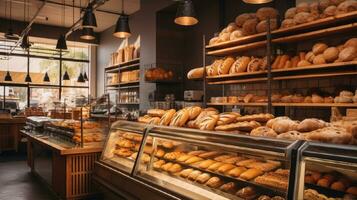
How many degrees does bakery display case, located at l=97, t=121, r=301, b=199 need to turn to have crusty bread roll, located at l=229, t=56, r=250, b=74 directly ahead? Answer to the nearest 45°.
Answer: approximately 135° to its right

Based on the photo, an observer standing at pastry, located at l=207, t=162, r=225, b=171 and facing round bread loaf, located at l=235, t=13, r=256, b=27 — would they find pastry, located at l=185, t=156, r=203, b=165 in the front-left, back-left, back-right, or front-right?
front-left

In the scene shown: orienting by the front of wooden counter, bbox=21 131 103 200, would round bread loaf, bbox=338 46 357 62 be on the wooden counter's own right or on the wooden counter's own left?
on the wooden counter's own left

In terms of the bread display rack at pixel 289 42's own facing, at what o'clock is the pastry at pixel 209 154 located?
The pastry is roughly at 11 o'clock from the bread display rack.

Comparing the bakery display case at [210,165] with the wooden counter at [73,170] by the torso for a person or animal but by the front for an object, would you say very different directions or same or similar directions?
same or similar directions

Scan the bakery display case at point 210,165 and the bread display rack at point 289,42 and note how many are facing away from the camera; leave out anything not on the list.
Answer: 0

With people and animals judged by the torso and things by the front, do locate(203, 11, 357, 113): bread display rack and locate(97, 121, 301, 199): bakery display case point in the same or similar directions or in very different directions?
same or similar directions

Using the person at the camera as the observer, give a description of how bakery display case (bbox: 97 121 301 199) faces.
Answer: facing the viewer and to the left of the viewer

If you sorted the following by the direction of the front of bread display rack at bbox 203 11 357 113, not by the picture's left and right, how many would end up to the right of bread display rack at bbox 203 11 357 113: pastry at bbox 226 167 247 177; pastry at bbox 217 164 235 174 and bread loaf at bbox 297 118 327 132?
0

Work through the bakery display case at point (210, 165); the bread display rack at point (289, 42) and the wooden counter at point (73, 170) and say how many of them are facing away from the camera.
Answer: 0

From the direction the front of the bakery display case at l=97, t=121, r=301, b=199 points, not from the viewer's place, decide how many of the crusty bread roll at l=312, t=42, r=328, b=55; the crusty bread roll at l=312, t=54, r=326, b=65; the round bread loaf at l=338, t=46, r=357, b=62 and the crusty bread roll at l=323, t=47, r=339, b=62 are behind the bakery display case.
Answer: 4
